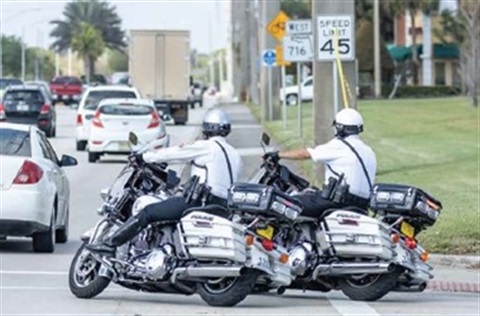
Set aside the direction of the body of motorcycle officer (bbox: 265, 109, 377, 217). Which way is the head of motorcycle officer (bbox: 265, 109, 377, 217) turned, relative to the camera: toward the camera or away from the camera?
away from the camera

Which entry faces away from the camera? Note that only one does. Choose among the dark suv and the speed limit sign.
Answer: the dark suv

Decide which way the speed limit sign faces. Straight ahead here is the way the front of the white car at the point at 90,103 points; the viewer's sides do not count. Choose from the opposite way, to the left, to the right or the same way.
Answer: the opposite way

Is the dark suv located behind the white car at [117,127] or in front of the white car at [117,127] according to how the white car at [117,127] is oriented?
in front

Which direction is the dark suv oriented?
away from the camera

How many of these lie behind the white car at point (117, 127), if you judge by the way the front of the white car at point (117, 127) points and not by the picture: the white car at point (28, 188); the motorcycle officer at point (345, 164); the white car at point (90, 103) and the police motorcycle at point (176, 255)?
3

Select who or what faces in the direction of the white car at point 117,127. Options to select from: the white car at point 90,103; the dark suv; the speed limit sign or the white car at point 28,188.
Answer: the white car at point 28,188

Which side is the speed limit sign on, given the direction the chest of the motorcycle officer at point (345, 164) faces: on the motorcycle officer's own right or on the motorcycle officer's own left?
on the motorcycle officer's own right

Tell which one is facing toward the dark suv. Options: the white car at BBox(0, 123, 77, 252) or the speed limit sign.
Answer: the white car

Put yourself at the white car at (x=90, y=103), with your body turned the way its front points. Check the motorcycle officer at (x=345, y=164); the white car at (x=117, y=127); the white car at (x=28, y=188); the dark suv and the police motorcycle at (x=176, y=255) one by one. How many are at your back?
4

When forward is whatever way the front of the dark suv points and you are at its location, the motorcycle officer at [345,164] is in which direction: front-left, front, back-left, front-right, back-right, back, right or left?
back

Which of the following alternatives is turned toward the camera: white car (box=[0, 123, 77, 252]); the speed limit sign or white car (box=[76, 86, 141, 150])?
the speed limit sign

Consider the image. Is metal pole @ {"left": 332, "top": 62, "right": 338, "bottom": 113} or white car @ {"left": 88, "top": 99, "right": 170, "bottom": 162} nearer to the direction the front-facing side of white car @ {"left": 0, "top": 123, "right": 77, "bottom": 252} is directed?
the white car

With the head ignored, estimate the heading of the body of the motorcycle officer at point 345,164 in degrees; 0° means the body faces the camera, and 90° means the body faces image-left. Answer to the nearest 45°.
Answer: approximately 135°

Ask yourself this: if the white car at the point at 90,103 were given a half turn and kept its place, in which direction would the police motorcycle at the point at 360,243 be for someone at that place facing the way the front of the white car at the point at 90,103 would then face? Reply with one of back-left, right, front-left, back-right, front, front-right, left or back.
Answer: front

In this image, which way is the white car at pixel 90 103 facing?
away from the camera

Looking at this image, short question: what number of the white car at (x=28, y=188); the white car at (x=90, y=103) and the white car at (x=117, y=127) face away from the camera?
3

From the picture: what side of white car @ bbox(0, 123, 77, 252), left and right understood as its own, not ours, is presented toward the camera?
back

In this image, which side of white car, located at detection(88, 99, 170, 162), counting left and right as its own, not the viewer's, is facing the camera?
back
